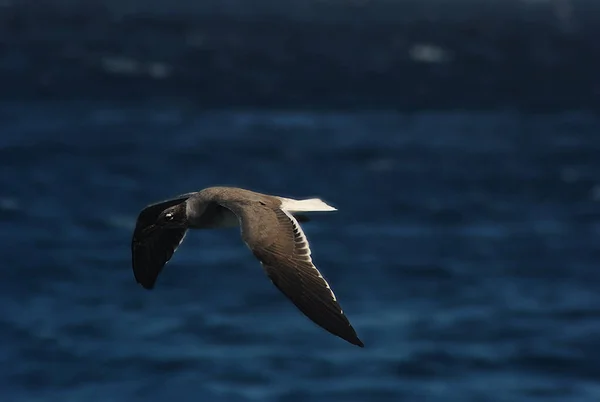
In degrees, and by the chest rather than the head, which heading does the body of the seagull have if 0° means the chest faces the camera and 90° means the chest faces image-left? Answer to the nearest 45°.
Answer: approximately 45°
